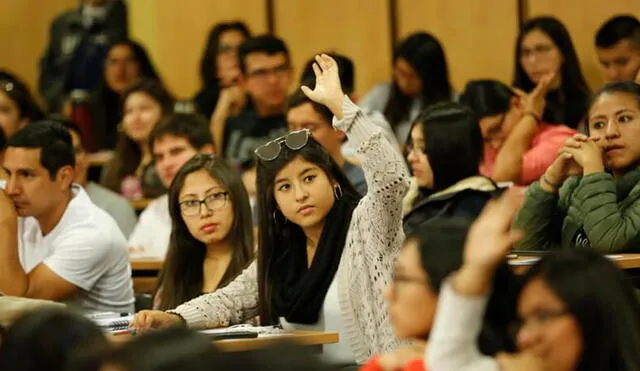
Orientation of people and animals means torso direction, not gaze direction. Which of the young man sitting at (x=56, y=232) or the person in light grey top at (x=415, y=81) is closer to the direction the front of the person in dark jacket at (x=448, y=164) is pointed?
the young man sitting

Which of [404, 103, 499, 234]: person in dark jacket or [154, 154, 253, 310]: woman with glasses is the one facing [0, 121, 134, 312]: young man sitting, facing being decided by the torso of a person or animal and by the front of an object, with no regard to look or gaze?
the person in dark jacket

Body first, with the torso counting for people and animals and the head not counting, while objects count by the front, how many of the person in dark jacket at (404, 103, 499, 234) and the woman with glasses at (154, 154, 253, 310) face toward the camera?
1

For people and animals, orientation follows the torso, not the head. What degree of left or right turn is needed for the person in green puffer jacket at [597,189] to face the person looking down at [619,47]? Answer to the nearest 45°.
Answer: approximately 135° to their right

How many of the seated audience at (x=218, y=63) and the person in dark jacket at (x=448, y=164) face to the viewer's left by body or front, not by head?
1

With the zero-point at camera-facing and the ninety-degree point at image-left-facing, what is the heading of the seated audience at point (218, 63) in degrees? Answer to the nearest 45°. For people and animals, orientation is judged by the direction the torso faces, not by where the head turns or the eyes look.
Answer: approximately 315°

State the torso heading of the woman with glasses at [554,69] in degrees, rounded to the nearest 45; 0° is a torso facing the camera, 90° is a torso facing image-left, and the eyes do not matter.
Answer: approximately 45°

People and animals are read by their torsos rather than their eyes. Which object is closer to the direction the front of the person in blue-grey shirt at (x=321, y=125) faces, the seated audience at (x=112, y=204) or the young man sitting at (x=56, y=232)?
the young man sitting

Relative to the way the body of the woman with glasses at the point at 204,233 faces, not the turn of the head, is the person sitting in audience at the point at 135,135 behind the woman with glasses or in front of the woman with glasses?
behind

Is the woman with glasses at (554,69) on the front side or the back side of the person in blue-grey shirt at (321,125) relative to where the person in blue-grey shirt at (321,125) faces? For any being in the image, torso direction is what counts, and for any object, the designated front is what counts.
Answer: on the back side

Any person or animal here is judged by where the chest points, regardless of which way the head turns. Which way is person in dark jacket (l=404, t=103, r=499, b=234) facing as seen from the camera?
to the viewer's left
